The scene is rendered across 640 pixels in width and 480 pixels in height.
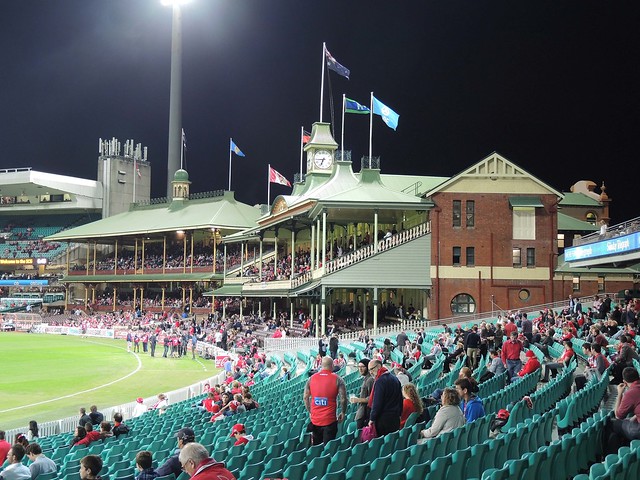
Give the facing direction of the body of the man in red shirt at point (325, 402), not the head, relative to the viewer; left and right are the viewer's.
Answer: facing away from the viewer

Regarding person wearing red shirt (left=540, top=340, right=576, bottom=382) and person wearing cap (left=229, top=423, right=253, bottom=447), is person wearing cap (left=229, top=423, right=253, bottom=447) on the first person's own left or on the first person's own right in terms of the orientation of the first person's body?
on the first person's own left

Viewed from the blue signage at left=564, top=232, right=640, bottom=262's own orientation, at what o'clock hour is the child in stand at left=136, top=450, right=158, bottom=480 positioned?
The child in stand is roughly at 11 o'clock from the blue signage.

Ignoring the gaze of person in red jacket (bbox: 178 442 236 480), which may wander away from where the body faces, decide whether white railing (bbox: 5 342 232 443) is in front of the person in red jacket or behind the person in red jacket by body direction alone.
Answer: in front

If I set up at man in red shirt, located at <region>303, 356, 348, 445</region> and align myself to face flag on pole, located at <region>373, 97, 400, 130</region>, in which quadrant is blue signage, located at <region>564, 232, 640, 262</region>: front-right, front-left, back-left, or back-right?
front-right

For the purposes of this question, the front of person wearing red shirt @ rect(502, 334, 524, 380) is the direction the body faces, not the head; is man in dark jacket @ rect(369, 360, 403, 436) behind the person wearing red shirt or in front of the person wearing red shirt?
in front

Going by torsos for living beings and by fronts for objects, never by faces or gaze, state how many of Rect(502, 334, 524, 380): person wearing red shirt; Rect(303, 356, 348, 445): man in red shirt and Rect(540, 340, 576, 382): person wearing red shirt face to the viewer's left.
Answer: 1

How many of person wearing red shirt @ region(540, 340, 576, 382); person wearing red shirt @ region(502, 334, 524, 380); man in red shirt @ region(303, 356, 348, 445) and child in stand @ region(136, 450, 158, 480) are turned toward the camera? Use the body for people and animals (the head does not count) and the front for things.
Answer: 1

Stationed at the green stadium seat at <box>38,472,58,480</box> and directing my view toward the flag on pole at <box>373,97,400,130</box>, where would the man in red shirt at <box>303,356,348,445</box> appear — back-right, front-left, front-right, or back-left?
front-right
